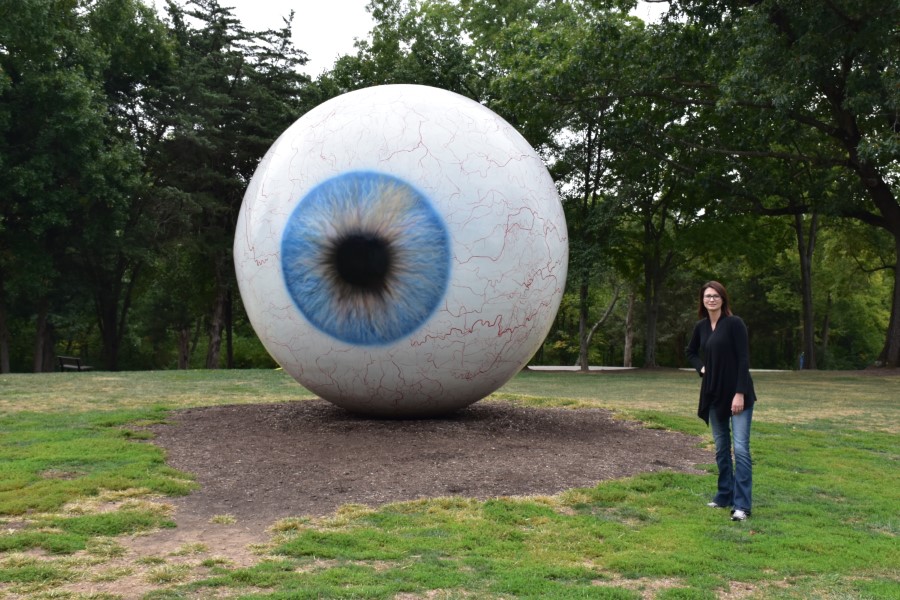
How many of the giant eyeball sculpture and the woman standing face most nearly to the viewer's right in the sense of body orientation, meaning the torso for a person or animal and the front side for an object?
0

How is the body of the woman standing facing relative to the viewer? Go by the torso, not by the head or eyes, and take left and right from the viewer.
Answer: facing the viewer and to the left of the viewer

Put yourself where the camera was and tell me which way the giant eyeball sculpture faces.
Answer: facing the viewer

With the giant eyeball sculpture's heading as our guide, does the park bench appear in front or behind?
behind

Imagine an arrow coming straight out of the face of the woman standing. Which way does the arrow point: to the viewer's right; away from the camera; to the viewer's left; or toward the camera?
toward the camera

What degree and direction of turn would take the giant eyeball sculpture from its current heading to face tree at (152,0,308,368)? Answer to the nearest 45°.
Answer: approximately 180°

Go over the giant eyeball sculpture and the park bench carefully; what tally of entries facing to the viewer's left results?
0

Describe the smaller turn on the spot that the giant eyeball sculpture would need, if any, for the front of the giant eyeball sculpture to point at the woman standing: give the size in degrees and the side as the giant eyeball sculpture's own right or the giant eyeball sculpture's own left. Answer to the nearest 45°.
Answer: approximately 45° to the giant eyeball sculpture's own left

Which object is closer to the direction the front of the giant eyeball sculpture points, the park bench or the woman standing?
the woman standing
